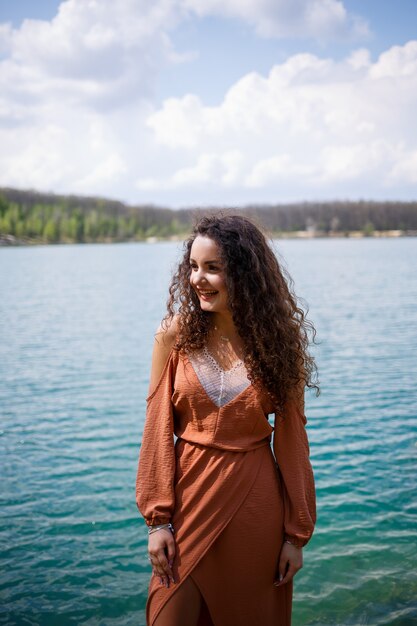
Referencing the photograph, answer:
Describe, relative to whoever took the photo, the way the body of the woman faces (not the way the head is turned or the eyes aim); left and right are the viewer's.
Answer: facing the viewer
